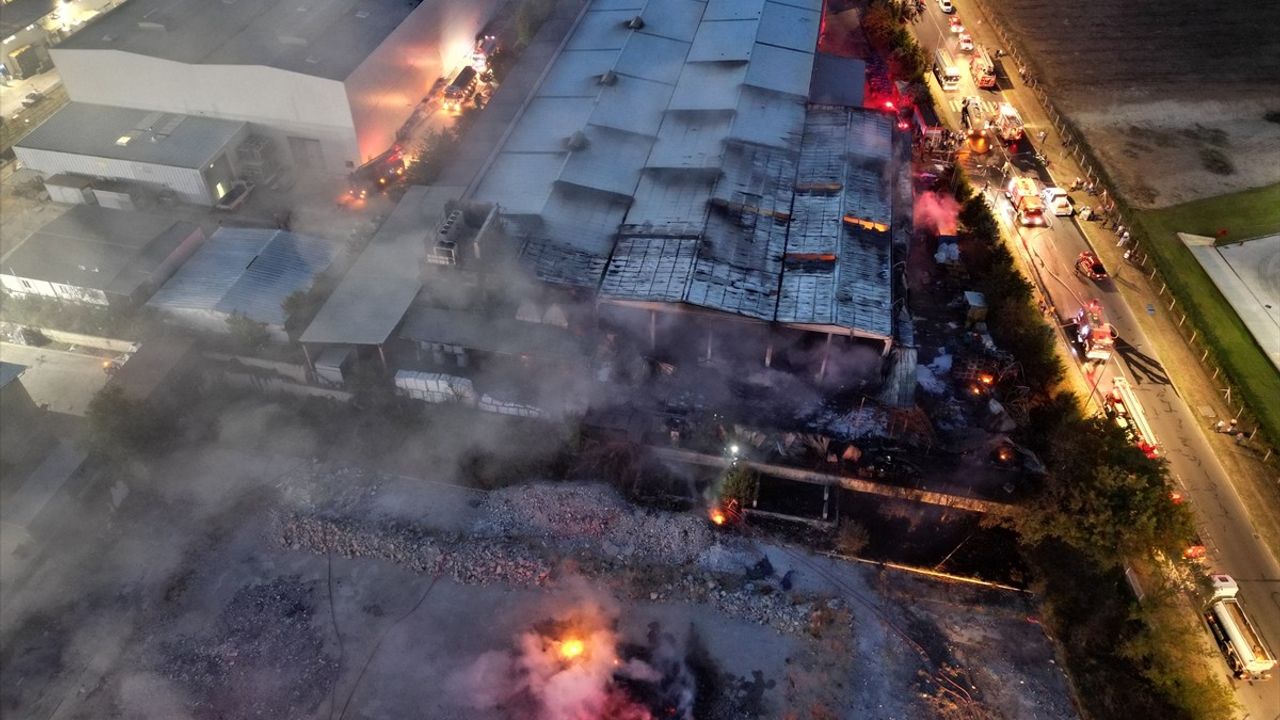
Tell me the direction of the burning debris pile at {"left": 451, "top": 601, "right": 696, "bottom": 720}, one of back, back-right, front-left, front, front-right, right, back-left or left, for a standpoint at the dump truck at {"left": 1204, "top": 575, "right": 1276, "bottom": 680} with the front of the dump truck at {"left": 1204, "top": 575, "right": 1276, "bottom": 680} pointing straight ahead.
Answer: left

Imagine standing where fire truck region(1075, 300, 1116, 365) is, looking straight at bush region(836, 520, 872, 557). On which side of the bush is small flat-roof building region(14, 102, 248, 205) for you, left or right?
right

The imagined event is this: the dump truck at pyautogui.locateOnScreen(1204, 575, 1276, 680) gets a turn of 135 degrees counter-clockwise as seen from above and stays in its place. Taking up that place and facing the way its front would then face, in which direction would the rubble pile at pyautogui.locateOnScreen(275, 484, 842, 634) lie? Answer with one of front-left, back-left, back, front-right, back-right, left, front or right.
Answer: front-right

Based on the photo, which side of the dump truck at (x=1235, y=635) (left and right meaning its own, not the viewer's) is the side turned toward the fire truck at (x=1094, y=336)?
front

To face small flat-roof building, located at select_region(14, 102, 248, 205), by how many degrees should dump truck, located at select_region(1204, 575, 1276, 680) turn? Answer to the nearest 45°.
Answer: approximately 45° to its left

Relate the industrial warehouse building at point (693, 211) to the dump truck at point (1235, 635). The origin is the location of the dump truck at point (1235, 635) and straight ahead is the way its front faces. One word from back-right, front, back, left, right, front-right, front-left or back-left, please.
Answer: front-left

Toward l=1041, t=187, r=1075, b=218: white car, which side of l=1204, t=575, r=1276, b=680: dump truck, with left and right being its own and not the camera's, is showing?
front

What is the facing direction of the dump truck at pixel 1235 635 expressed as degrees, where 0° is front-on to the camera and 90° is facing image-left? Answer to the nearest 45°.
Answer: approximately 135°

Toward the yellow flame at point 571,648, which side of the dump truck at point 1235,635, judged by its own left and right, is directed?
left
